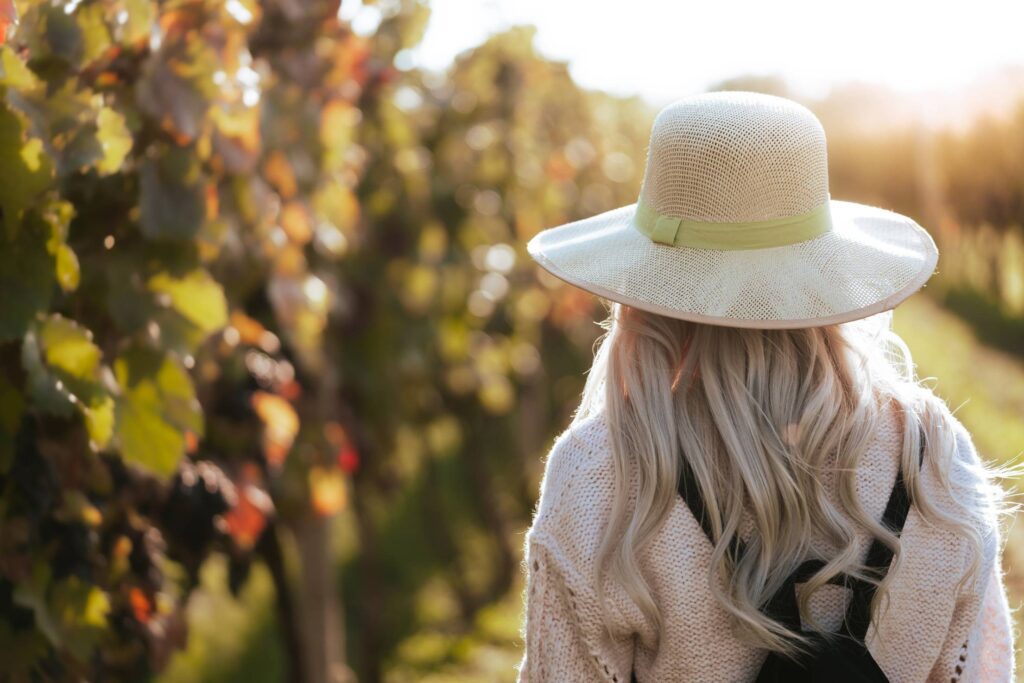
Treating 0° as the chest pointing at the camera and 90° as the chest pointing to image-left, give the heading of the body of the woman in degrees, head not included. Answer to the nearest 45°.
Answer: approximately 180°

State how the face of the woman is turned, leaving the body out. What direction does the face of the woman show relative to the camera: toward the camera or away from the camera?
away from the camera
